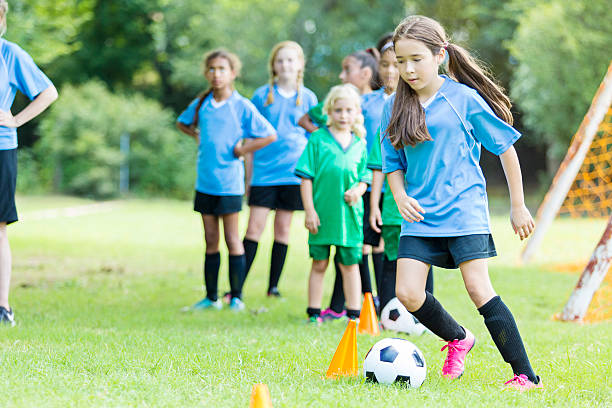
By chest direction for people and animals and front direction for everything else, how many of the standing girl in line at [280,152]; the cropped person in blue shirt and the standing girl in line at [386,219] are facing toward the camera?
3

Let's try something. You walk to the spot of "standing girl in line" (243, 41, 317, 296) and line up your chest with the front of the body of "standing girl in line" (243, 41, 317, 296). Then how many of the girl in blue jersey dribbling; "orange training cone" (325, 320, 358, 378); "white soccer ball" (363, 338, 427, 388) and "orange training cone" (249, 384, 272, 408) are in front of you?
4

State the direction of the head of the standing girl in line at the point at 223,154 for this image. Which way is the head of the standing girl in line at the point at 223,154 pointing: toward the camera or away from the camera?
toward the camera

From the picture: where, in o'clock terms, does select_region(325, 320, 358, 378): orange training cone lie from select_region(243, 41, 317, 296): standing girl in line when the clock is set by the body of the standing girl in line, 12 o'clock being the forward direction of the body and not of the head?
The orange training cone is roughly at 12 o'clock from the standing girl in line.

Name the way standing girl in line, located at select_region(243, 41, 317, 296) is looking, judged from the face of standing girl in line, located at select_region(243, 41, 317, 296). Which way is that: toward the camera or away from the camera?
toward the camera

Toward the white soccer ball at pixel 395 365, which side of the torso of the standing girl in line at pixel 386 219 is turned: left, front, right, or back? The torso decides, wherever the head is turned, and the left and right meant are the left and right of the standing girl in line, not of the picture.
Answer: front

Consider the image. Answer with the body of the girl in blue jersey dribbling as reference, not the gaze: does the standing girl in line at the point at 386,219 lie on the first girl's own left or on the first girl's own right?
on the first girl's own right

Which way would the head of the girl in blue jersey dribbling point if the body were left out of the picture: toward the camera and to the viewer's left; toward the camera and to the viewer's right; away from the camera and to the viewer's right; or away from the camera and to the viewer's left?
toward the camera and to the viewer's left

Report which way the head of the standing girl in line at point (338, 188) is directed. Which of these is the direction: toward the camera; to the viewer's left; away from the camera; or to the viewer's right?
toward the camera

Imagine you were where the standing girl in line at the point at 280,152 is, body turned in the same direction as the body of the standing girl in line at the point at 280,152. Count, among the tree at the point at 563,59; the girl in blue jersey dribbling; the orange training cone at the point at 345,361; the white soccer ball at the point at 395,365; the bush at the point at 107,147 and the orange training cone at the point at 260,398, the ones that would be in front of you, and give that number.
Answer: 4

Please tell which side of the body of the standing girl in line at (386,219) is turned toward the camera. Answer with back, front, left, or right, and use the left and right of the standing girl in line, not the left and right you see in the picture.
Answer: front

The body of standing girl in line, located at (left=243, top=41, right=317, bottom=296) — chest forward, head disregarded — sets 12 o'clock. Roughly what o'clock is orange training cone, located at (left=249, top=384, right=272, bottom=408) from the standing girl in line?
The orange training cone is roughly at 12 o'clock from the standing girl in line.

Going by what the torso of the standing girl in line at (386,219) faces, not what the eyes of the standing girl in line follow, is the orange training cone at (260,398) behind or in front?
in front

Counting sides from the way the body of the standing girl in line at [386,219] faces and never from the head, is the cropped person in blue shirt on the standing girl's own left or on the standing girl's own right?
on the standing girl's own right

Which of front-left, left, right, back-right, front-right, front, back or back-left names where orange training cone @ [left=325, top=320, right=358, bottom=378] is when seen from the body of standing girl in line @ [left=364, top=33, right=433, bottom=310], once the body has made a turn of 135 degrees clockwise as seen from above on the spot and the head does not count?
back-left

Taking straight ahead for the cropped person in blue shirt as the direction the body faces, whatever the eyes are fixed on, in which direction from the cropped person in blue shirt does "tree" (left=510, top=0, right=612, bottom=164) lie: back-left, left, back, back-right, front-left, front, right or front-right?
back-left

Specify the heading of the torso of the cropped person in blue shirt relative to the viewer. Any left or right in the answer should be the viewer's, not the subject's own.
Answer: facing the viewer
